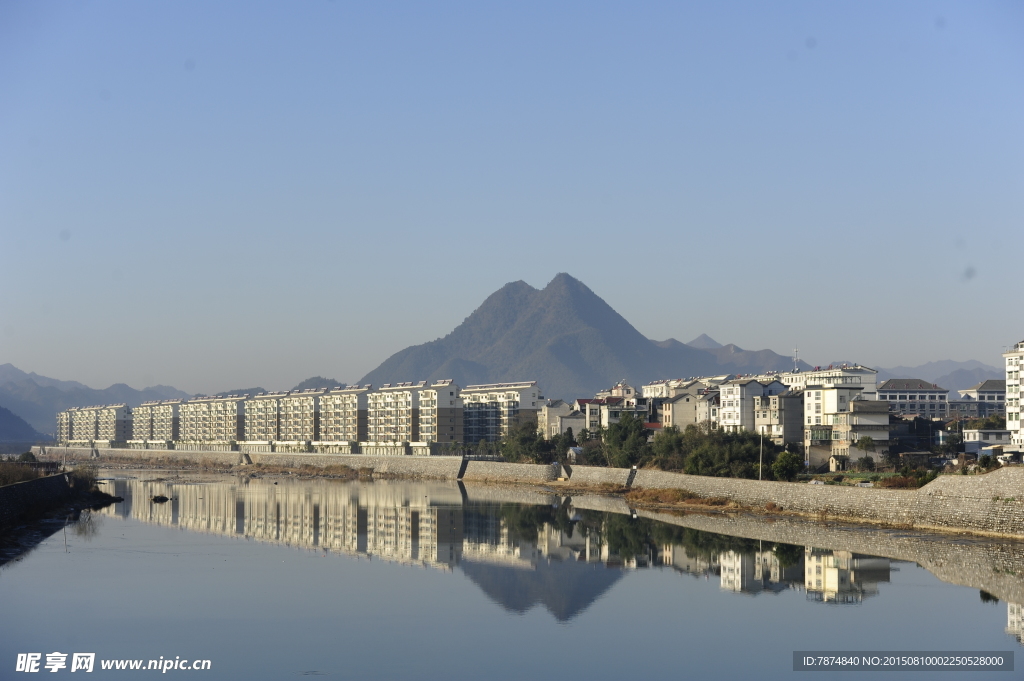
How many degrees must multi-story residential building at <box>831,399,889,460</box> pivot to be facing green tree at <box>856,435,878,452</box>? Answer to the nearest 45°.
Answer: approximately 45° to its left

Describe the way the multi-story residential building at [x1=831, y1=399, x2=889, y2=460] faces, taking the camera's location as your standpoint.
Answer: facing the viewer and to the left of the viewer

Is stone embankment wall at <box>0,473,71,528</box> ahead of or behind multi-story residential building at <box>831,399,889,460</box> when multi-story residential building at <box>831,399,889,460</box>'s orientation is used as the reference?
ahead

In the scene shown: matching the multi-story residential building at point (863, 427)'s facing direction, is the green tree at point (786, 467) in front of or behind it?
in front
